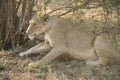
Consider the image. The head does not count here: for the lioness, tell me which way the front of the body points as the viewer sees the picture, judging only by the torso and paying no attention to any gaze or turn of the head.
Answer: to the viewer's left
